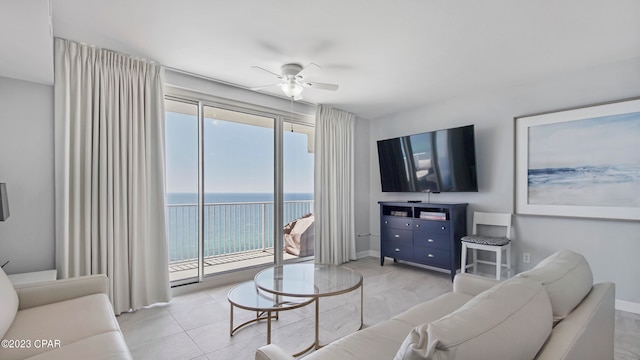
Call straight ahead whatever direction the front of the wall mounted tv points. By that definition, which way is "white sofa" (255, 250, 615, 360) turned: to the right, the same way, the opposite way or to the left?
to the right

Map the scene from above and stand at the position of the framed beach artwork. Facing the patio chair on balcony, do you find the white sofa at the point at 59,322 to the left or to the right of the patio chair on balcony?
left

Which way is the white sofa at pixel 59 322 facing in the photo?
to the viewer's right

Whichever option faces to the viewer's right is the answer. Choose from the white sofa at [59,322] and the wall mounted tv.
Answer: the white sofa

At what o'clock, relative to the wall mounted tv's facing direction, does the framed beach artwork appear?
The framed beach artwork is roughly at 8 o'clock from the wall mounted tv.

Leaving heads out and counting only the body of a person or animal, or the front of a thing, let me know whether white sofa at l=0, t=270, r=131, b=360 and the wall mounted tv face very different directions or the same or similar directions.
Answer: very different directions

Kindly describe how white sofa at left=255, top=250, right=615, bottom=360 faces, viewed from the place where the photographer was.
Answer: facing away from the viewer and to the left of the viewer

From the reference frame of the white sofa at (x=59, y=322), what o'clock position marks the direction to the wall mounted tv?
The wall mounted tv is roughly at 12 o'clock from the white sofa.

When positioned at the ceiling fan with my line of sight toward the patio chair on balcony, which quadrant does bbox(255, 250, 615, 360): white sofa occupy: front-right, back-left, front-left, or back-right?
back-right

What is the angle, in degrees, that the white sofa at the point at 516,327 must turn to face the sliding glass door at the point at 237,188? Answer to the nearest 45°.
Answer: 0° — it already faces it

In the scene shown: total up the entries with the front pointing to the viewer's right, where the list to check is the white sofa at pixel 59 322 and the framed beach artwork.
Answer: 1

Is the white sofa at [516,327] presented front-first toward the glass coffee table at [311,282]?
yes

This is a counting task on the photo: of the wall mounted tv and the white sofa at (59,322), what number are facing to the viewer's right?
1
